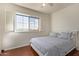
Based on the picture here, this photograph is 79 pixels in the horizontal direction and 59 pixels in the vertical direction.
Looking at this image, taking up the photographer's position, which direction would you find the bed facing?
facing the viewer and to the left of the viewer
